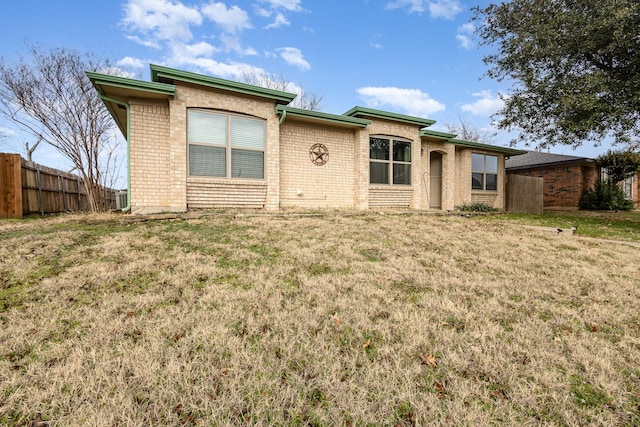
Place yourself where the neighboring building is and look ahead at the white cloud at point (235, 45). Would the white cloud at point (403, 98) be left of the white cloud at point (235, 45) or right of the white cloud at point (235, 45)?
right

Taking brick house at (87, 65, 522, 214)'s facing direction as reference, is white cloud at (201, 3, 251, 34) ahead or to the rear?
to the rear

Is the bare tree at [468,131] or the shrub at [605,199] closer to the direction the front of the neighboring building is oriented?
the shrub

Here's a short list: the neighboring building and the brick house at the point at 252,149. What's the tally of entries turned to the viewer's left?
0

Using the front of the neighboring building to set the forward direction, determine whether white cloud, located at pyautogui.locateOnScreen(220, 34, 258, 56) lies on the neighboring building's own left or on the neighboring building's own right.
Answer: on the neighboring building's own right

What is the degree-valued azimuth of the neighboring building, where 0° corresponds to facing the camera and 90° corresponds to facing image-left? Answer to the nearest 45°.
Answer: approximately 315°

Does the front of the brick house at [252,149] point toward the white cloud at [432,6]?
no

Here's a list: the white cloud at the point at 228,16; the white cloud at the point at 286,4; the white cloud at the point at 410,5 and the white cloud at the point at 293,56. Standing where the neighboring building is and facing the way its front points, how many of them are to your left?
0

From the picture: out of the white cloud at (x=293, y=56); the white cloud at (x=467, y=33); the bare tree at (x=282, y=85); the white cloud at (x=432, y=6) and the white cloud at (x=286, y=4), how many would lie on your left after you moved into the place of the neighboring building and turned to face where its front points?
0

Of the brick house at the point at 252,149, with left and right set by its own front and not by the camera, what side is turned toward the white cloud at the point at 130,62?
back

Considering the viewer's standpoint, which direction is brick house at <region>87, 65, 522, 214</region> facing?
facing the viewer and to the right of the viewer

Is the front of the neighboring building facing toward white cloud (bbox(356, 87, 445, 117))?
no

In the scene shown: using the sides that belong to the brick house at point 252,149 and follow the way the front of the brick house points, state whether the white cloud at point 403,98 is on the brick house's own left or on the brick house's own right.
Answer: on the brick house's own left

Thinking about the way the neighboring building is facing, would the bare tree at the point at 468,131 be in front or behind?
behind

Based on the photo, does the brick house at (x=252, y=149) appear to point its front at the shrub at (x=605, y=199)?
no

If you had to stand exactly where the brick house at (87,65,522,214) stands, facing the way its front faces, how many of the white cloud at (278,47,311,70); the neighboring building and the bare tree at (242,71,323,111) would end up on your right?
0
